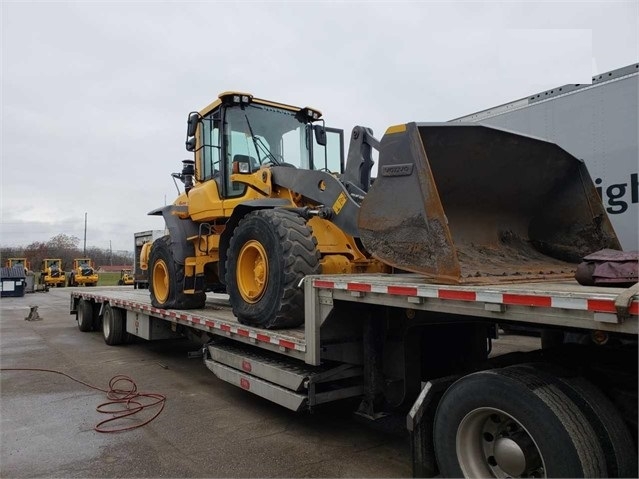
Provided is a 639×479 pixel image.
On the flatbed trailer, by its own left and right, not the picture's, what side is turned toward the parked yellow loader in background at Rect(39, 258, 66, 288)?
back

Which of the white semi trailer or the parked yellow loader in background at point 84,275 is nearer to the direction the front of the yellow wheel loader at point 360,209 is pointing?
the white semi trailer

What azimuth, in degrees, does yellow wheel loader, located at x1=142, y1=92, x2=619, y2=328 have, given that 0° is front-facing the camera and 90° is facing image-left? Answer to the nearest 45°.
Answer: approximately 315°

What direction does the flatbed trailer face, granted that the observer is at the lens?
facing the viewer and to the right of the viewer

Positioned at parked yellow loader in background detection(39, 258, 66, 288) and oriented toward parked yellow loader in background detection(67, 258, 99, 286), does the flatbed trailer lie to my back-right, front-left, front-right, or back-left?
front-right

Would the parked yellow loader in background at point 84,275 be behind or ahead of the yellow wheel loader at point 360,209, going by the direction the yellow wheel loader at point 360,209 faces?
behind

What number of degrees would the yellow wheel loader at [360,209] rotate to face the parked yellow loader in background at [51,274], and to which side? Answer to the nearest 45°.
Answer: approximately 180°

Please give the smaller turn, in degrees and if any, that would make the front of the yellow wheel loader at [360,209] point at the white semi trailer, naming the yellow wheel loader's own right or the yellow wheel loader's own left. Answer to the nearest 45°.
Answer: approximately 45° to the yellow wheel loader's own left
